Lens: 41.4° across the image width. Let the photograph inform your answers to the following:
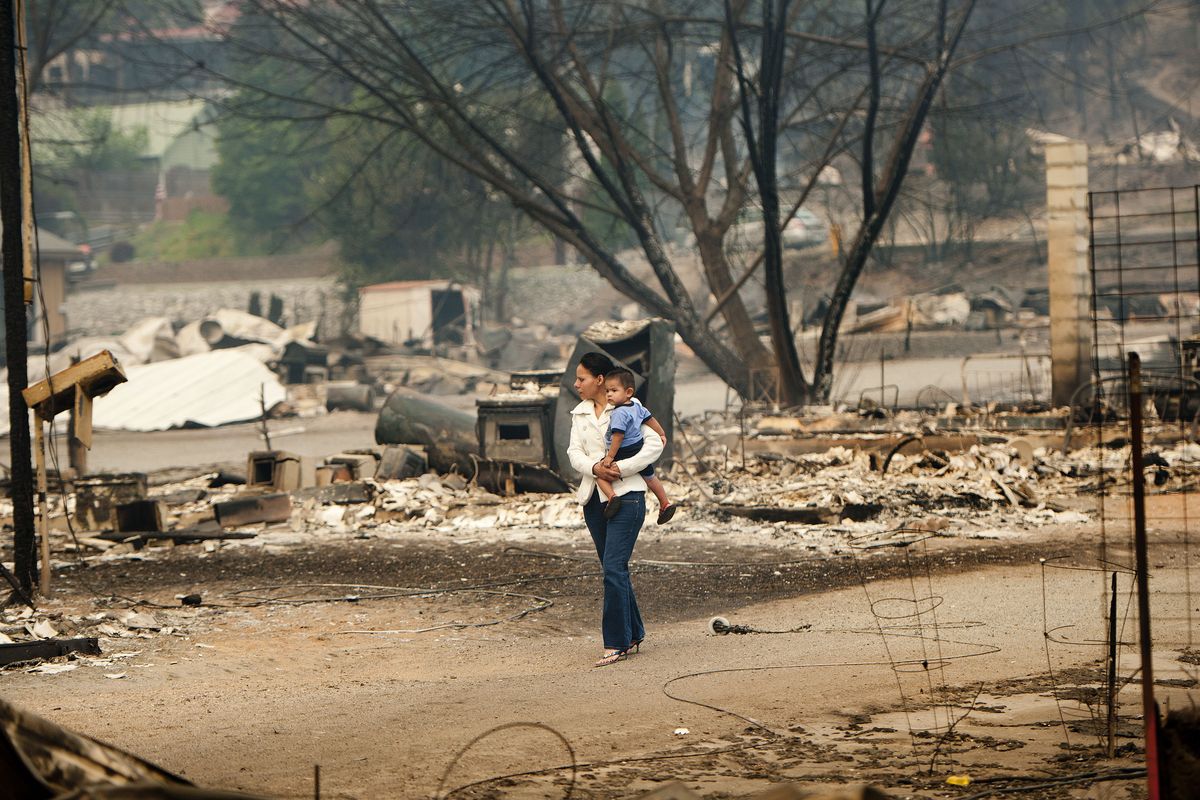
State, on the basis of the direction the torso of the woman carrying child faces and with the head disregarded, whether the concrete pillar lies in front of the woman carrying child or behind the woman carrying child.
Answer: behind

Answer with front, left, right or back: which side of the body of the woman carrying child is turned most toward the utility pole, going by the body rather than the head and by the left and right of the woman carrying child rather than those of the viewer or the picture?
right

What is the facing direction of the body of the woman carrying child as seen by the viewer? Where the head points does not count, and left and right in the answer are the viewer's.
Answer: facing the viewer and to the left of the viewer

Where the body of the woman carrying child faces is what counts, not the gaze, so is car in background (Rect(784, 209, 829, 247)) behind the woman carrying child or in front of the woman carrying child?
behind

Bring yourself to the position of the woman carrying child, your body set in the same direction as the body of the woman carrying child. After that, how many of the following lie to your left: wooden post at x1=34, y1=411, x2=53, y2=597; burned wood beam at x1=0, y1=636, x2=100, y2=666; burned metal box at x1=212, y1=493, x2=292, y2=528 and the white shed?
0

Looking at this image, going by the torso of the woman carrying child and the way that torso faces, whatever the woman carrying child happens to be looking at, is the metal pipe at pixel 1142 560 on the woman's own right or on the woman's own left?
on the woman's own left

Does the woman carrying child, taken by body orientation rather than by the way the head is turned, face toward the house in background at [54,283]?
no

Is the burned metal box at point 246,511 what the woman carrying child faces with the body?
no

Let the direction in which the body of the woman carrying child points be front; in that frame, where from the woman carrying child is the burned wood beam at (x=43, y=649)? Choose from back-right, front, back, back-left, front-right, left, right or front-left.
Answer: front-right

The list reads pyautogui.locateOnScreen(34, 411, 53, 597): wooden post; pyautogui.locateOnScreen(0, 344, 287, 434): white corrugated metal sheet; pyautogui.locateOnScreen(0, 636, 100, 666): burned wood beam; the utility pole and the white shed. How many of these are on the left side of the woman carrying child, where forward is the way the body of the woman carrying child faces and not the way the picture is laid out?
0

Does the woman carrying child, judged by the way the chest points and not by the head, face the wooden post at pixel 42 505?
no

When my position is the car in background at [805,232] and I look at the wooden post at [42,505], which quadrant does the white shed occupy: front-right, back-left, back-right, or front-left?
front-right

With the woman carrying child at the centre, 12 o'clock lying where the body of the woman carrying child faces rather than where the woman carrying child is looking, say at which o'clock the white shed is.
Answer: The white shed is roughly at 4 o'clock from the woman carrying child.

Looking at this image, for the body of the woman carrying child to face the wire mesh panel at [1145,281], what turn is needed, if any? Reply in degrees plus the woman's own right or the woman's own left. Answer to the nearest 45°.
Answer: approximately 180°
